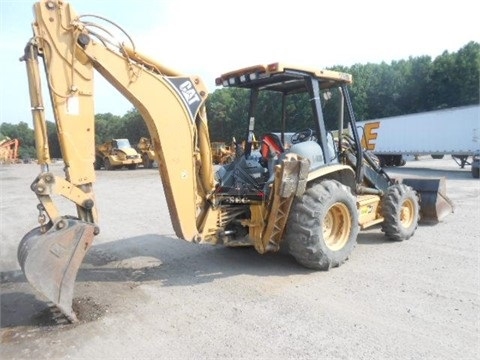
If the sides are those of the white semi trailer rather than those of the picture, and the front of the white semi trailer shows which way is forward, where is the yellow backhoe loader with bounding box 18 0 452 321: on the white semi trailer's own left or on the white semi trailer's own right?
on the white semi trailer's own right

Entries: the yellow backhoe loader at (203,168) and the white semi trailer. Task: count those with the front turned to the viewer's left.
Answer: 0

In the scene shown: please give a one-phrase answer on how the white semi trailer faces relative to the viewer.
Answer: facing the viewer and to the right of the viewer

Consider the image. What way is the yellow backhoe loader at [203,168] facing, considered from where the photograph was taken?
facing away from the viewer and to the right of the viewer

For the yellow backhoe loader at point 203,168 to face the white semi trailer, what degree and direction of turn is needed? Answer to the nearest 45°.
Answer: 0° — it already faces it
